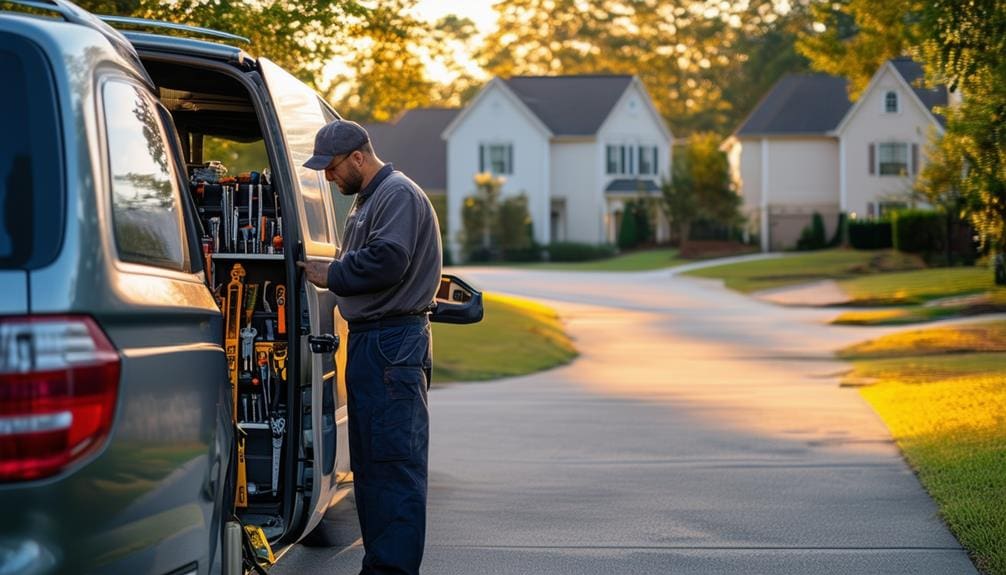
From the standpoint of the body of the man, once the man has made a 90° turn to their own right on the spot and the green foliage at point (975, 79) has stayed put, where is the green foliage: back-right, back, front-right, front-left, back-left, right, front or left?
front-right

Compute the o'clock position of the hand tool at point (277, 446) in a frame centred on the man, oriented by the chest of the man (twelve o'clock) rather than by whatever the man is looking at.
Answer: The hand tool is roughly at 1 o'clock from the man.

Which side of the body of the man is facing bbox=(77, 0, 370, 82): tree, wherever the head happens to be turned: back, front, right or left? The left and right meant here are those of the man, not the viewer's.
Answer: right

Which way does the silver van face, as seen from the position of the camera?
facing away from the viewer and to the right of the viewer

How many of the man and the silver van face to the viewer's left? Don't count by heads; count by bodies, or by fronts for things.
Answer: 1

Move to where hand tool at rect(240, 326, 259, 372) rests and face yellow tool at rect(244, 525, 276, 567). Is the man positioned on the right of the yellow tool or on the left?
left

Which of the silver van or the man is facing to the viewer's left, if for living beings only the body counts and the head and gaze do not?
the man

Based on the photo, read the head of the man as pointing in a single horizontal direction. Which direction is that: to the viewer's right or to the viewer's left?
to the viewer's left

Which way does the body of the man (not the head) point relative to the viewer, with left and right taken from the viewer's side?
facing to the left of the viewer
